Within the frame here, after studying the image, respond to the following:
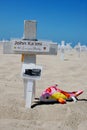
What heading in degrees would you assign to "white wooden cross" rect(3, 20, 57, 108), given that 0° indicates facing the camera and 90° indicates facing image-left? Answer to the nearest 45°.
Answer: approximately 0°
